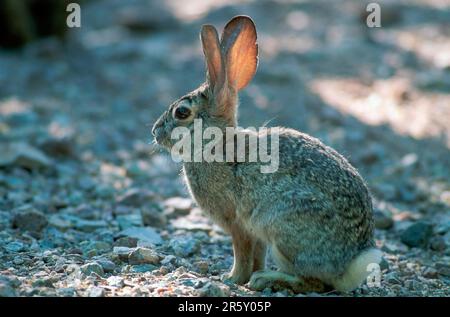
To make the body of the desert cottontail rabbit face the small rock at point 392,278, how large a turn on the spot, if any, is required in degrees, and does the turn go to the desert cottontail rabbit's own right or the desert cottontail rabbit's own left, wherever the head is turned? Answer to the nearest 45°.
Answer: approximately 135° to the desert cottontail rabbit's own right

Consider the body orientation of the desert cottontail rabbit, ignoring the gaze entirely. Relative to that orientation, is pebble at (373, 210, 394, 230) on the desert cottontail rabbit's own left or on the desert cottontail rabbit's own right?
on the desert cottontail rabbit's own right

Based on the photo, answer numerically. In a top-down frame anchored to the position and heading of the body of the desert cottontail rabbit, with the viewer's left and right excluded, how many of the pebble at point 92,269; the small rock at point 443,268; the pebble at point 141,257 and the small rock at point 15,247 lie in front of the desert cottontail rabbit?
3

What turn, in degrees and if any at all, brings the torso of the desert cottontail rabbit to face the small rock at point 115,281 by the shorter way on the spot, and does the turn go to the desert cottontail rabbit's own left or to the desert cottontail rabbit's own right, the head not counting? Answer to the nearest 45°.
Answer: approximately 45° to the desert cottontail rabbit's own left

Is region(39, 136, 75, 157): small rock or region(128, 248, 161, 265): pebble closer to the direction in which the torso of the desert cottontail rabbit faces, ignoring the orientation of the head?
the pebble

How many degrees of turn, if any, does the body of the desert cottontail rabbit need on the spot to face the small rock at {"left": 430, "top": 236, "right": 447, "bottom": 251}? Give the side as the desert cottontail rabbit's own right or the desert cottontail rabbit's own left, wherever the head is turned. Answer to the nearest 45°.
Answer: approximately 135° to the desert cottontail rabbit's own right

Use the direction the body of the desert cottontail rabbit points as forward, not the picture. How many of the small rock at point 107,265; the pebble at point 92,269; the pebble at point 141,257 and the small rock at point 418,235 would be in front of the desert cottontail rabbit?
3

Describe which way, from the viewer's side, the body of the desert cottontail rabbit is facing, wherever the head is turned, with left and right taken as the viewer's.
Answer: facing to the left of the viewer
